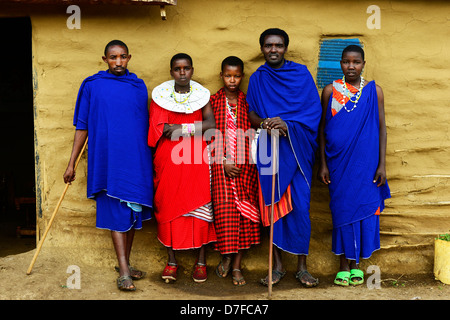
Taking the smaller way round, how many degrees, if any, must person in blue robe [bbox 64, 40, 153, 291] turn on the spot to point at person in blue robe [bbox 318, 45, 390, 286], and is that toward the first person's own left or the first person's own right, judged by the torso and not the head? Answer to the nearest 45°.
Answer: approximately 90° to the first person's own left

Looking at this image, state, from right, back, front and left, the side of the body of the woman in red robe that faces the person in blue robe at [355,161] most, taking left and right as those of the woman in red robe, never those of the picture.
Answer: left

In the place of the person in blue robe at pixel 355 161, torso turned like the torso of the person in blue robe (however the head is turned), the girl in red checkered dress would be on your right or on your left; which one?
on your right

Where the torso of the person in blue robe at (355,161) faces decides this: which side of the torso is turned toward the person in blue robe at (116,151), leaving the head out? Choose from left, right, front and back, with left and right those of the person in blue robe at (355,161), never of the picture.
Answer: right

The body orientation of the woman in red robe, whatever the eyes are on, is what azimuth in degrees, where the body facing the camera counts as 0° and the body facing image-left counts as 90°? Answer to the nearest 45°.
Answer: approximately 0°

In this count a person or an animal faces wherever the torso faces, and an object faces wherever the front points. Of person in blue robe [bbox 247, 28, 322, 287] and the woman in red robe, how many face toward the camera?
2

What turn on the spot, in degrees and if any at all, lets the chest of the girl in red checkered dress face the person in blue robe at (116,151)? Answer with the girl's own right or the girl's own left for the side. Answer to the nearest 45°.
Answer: approximately 90° to the girl's own right

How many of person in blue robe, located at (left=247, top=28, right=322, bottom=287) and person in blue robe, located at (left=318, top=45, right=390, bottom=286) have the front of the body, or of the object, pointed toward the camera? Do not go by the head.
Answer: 2
